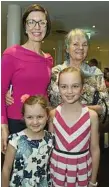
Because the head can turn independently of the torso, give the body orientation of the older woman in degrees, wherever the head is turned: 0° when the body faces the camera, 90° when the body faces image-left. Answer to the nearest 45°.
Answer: approximately 0°

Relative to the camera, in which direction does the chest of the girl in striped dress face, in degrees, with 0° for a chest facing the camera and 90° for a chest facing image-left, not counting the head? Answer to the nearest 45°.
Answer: approximately 0°

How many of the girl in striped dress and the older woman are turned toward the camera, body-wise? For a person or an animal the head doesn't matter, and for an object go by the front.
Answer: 2
